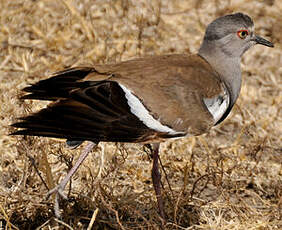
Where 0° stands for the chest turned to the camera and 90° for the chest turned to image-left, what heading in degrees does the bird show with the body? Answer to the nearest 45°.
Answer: approximately 270°
